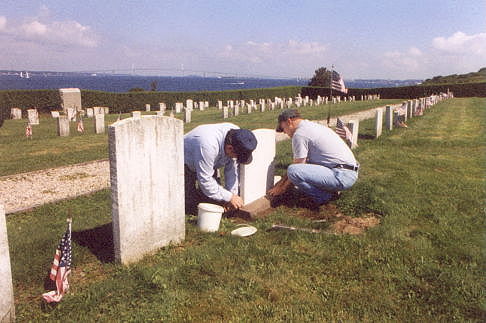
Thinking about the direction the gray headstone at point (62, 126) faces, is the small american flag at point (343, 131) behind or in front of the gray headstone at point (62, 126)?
in front

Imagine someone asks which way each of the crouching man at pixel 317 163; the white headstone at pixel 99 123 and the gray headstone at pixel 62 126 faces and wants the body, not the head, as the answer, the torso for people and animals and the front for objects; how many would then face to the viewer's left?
1

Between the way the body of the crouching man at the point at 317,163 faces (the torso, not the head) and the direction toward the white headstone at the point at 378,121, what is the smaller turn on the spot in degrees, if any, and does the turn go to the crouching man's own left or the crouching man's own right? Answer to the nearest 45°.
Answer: approximately 90° to the crouching man's own right

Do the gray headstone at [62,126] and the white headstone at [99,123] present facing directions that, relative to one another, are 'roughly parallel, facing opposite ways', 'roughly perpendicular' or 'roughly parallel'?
roughly parallel

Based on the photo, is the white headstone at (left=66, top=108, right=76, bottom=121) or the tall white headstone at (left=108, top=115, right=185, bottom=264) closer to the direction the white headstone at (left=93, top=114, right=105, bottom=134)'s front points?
the tall white headstone

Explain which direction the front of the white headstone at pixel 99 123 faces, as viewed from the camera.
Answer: facing the viewer and to the right of the viewer

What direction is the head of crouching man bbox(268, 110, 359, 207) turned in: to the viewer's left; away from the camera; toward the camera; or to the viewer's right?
to the viewer's left

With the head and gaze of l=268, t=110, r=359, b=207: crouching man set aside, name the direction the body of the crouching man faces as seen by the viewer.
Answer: to the viewer's left

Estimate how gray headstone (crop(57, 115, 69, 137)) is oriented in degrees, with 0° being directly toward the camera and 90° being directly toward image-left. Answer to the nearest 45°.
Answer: approximately 315°

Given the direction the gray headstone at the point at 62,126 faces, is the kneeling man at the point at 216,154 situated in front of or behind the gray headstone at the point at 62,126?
in front

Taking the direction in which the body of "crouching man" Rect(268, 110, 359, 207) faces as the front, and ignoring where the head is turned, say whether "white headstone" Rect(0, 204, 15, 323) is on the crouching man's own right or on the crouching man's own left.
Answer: on the crouching man's own left
